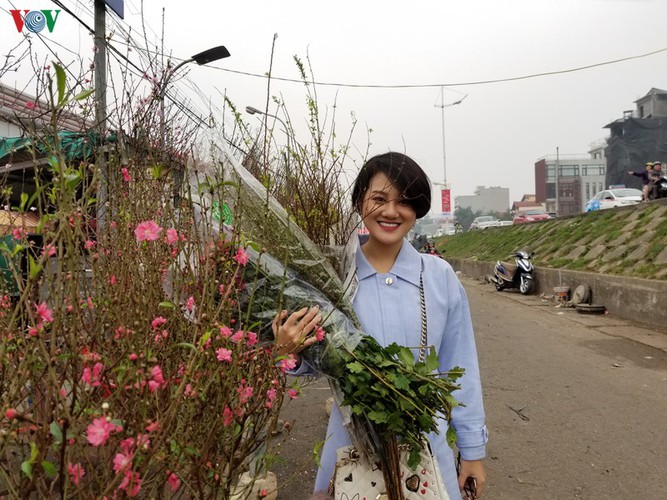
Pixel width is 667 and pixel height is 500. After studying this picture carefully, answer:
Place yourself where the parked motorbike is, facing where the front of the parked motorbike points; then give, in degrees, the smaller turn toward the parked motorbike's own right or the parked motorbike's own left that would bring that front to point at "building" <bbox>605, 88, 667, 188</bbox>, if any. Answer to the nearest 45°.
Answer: approximately 135° to the parked motorbike's own left

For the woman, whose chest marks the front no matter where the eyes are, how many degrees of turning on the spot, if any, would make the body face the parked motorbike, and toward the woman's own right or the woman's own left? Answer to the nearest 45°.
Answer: approximately 180°

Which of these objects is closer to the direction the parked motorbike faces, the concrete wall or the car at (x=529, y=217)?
the concrete wall

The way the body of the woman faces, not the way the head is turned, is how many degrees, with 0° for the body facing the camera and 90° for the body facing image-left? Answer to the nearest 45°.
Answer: approximately 0°

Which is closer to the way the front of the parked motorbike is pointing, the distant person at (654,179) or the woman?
the woman
